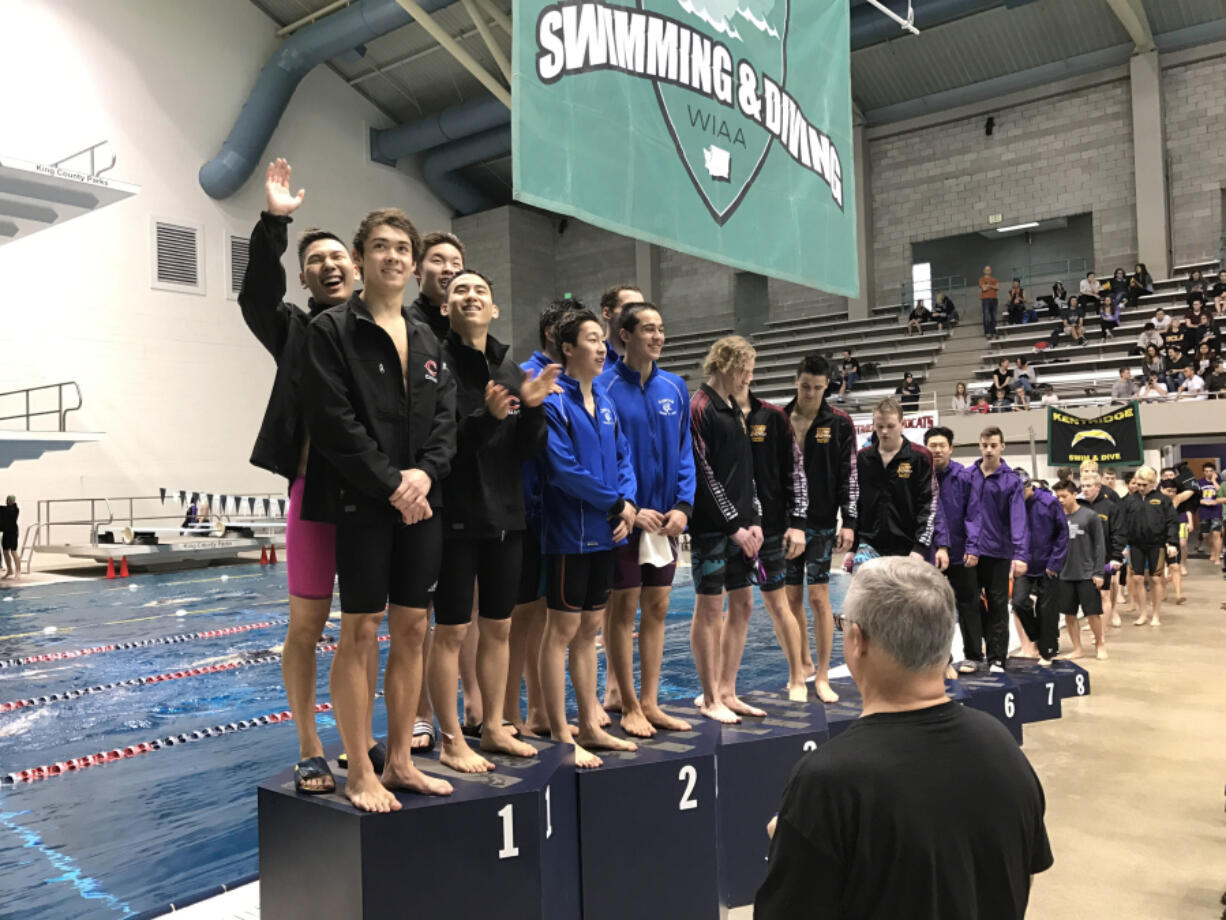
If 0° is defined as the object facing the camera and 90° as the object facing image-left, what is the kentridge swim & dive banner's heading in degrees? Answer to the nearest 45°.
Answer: approximately 0°

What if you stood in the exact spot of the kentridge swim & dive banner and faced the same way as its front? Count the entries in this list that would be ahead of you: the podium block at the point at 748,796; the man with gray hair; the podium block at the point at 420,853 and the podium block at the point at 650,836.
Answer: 4

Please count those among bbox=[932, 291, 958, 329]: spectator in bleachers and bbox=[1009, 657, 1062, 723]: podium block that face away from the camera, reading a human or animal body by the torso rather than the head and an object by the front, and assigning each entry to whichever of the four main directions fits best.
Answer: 0

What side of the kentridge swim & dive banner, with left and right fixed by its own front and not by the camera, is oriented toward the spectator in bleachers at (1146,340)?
back

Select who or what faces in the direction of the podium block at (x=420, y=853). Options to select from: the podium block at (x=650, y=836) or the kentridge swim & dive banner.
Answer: the kentridge swim & dive banner

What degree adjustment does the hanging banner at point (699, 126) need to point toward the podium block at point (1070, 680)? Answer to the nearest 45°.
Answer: approximately 90° to its left

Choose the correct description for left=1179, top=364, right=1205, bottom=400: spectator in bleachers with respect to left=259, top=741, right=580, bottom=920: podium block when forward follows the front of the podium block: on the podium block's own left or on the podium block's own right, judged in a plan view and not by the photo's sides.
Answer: on the podium block's own left

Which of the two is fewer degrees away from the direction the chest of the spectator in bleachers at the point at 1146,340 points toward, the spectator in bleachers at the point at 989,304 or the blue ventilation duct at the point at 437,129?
the blue ventilation duct

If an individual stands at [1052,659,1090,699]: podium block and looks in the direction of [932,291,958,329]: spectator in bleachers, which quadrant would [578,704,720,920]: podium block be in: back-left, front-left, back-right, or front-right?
back-left
